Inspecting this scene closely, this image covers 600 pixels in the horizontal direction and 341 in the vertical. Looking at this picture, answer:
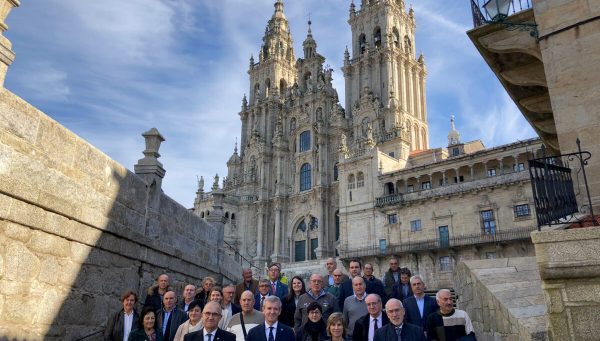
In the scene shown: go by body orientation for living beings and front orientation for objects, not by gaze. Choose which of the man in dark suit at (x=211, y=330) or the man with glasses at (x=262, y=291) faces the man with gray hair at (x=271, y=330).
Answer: the man with glasses at (x=262, y=291)

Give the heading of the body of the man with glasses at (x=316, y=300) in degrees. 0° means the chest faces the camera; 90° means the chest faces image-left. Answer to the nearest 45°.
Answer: approximately 0°

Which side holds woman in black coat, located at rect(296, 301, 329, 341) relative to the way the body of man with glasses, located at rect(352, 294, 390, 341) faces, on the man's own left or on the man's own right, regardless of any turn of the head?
on the man's own right

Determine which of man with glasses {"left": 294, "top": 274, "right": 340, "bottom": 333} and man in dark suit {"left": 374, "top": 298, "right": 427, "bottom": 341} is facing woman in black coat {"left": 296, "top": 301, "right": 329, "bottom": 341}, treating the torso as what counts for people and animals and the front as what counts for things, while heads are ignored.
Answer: the man with glasses

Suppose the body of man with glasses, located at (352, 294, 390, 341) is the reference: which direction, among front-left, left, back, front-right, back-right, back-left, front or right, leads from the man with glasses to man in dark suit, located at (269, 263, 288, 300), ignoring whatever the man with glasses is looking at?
back-right

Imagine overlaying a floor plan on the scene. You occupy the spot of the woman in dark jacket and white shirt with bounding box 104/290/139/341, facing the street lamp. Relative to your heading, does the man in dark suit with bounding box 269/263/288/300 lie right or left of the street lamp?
left

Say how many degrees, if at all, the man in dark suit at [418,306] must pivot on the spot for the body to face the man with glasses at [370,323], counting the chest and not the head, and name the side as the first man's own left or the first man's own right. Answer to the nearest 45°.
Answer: approximately 45° to the first man's own right
